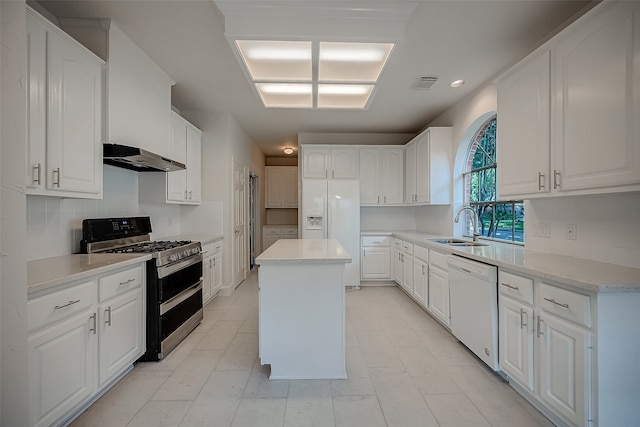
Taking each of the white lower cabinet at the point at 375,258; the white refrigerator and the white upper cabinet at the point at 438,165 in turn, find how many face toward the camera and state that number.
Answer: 2

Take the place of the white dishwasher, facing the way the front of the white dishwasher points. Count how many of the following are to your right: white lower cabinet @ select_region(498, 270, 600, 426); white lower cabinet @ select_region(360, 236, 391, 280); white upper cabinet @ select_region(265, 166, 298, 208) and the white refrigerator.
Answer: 3

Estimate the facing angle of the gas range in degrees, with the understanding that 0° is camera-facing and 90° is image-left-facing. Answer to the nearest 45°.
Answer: approximately 315°

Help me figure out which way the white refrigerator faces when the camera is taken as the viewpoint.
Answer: facing the viewer

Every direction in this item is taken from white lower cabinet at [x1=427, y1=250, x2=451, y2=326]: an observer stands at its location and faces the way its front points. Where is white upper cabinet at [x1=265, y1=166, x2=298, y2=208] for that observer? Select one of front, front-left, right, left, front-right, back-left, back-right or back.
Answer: right

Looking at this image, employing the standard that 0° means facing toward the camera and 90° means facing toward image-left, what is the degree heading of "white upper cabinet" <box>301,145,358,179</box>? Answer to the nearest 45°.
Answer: approximately 0°

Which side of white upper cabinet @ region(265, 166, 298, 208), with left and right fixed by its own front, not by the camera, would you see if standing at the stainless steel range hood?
front

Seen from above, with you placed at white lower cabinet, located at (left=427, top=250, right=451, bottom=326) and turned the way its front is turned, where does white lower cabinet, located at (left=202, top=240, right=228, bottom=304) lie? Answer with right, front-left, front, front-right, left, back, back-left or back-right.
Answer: front-right

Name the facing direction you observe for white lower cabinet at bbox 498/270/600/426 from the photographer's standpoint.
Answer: facing the viewer and to the left of the viewer

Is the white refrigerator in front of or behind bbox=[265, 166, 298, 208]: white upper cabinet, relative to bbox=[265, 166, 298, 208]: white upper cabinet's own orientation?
in front

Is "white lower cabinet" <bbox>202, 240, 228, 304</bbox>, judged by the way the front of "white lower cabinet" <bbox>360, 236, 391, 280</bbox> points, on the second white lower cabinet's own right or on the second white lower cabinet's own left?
on the second white lower cabinet's own right

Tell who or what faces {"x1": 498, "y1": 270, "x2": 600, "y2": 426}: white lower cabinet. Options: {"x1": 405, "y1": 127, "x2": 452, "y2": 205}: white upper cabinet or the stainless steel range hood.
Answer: the stainless steel range hood

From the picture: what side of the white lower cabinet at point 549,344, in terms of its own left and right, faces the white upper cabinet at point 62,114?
front

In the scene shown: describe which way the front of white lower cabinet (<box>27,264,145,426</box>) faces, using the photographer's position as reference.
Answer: facing the viewer and to the right of the viewer
